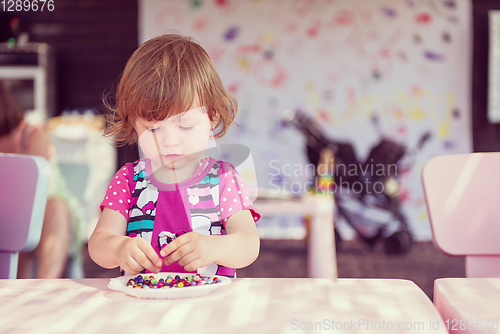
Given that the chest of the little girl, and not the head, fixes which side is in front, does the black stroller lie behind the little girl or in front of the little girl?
behind

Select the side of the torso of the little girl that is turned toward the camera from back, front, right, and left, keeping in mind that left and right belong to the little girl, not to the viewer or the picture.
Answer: front
